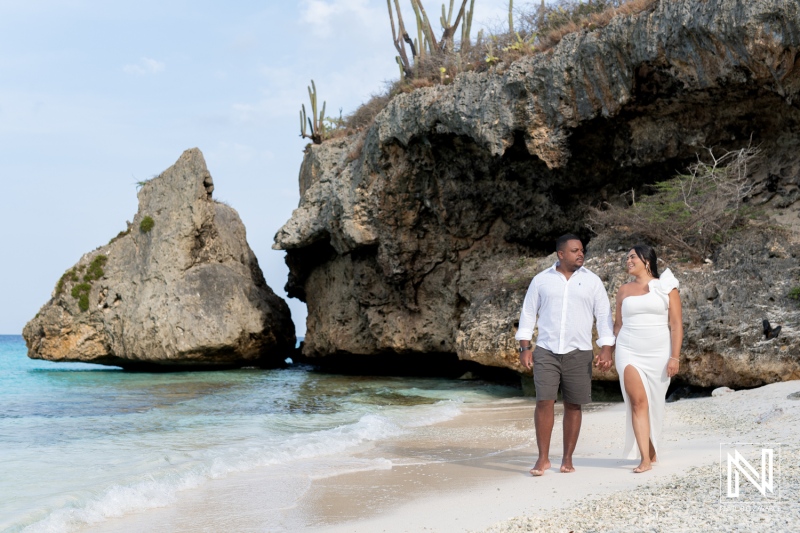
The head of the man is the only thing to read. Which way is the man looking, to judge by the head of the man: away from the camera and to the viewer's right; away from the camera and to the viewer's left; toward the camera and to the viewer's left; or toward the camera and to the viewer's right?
toward the camera and to the viewer's right

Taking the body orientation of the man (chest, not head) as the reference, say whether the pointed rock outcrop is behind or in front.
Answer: behind

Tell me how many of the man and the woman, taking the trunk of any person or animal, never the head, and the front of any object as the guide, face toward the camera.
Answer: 2

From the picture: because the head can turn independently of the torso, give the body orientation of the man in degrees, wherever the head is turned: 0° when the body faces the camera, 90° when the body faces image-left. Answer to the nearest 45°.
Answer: approximately 0°

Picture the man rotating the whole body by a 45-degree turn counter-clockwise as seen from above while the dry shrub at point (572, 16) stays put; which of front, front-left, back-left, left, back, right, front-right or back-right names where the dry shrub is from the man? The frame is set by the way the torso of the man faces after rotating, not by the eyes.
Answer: back-left

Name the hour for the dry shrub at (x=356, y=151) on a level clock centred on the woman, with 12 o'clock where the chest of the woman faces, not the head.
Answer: The dry shrub is roughly at 5 o'clock from the woman.

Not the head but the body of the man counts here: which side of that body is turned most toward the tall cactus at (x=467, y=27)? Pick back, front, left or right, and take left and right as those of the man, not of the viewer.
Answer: back

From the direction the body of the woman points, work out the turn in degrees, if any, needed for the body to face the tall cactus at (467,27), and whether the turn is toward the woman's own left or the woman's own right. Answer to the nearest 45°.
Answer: approximately 180°

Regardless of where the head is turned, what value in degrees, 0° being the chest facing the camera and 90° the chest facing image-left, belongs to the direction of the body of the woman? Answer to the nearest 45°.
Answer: approximately 0°

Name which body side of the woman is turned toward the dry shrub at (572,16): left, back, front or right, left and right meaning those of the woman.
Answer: back

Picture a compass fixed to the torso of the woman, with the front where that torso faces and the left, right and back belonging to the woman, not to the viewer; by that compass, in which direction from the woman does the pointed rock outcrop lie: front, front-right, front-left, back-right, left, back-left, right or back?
back-right

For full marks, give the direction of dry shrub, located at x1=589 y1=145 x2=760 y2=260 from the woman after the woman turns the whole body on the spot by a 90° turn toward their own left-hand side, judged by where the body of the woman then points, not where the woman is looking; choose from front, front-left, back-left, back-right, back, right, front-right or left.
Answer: left
